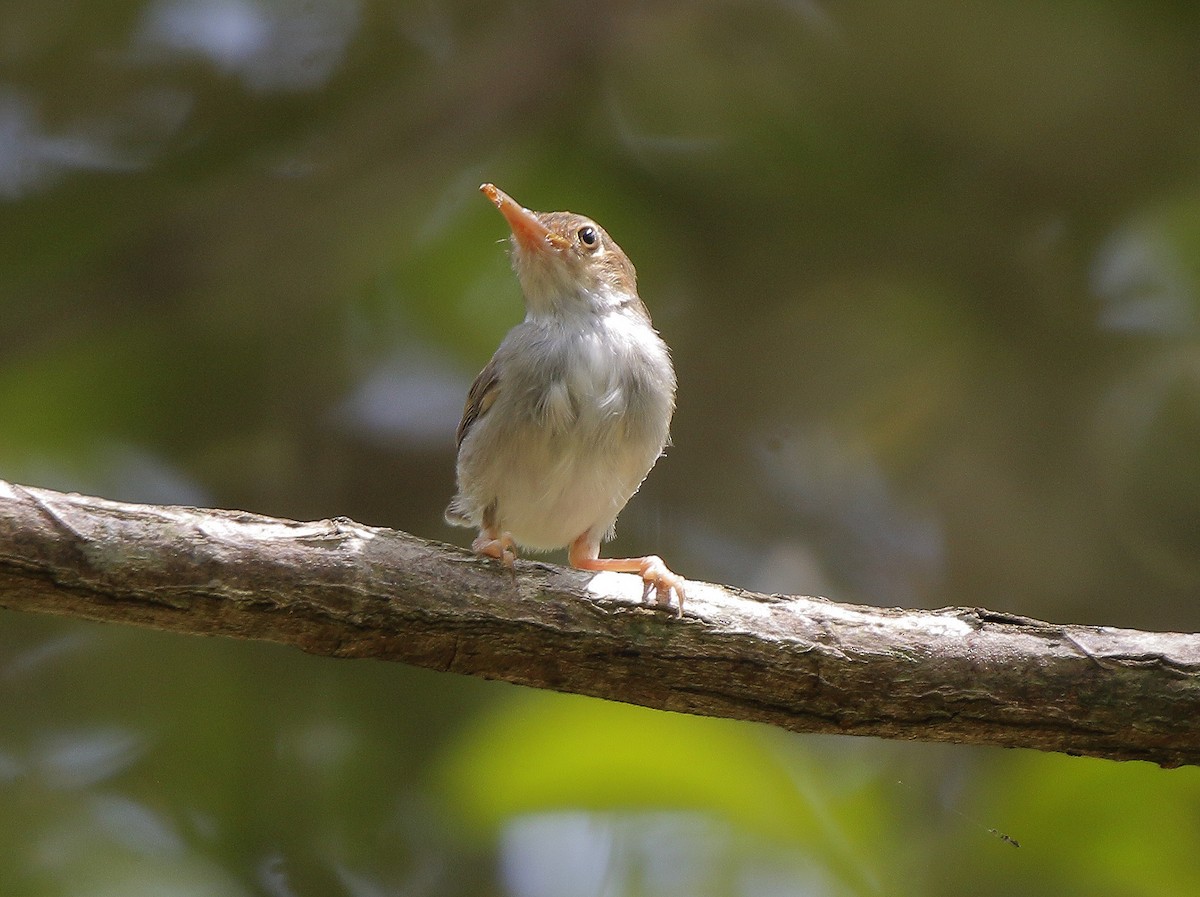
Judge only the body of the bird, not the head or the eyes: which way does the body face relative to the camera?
toward the camera
